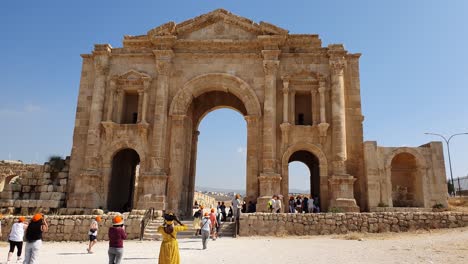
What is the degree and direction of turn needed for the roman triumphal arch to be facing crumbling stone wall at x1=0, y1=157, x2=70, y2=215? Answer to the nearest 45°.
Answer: approximately 90° to its right

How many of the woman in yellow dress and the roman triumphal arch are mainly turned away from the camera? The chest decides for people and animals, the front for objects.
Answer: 1

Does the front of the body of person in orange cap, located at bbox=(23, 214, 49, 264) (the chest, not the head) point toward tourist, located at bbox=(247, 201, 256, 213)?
yes

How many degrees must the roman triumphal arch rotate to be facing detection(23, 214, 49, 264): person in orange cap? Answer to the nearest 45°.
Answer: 0° — it already faces them

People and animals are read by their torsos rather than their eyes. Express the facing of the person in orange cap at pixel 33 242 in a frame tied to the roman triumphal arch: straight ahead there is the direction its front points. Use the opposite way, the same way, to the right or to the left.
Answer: the opposite way

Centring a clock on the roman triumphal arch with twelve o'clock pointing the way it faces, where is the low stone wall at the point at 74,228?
The low stone wall is roughly at 2 o'clock from the roman triumphal arch.

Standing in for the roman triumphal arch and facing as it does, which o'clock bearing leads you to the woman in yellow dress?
The woman in yellow dress is roughly at 12 o'clock from the roman triumphal arch.

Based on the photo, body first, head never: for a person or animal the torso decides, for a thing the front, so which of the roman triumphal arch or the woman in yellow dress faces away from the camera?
the woman in yellow dress

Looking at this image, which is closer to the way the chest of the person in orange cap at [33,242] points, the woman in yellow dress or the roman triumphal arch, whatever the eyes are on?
the roman triumphal arch

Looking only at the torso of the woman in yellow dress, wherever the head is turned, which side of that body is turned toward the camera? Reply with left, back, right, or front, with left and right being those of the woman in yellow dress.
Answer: back
